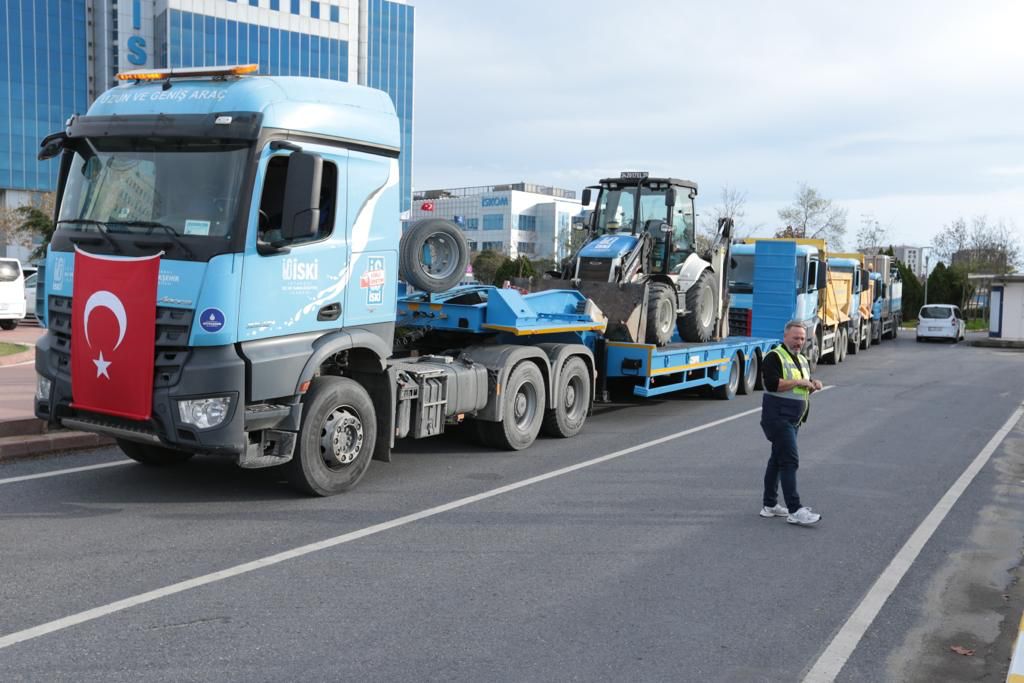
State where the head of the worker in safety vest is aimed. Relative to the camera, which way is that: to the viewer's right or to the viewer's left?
to the viewer's right

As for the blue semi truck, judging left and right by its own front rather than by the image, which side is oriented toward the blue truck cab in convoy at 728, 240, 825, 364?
back

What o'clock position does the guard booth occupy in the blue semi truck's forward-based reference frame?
The guard booth is roughly at 6 o'clock from the blue semi truck.

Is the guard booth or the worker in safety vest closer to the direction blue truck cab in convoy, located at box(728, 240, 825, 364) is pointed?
the worker in safety vest

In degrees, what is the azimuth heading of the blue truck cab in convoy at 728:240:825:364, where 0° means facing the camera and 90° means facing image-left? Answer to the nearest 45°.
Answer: approximately 45°
